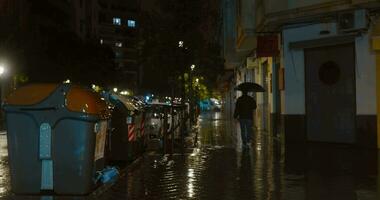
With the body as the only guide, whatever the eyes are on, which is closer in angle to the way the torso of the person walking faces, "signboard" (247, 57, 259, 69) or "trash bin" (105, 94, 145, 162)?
the signboard

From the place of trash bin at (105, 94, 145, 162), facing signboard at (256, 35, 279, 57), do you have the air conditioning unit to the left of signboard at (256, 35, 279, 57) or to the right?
right

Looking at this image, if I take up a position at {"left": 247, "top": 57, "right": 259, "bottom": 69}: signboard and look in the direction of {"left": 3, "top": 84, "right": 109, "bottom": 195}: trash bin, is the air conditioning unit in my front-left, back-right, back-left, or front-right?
front-left

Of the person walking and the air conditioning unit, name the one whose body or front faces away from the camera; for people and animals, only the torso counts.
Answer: the person walking

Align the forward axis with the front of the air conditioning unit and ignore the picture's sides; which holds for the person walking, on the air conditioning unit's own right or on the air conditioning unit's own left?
on the air conditioning unit's own right

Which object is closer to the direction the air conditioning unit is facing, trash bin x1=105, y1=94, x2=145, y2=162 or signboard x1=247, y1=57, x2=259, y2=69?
the trash bin

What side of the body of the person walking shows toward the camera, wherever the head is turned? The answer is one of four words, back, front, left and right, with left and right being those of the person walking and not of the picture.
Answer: back

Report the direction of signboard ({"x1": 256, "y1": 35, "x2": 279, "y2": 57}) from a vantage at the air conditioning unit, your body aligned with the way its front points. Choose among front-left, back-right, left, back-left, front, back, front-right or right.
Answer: right

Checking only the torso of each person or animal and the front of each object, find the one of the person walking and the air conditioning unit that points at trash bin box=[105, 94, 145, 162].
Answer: the air conditioning unit

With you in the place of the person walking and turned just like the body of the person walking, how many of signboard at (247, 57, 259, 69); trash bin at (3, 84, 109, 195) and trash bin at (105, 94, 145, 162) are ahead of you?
1

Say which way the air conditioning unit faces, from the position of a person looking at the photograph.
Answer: facing the viewer and to the left of the viewer

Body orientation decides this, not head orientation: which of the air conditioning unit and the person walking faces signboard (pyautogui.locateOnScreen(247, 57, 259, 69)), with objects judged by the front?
the person walking

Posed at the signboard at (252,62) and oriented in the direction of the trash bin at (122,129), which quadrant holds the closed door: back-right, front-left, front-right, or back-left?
front-left

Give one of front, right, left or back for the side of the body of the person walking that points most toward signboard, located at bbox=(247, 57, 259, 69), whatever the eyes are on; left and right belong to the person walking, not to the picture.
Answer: front

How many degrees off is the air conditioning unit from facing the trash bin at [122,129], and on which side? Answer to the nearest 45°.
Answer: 0° — it already faces it

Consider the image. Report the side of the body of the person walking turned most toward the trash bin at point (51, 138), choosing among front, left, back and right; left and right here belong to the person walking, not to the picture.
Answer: back
